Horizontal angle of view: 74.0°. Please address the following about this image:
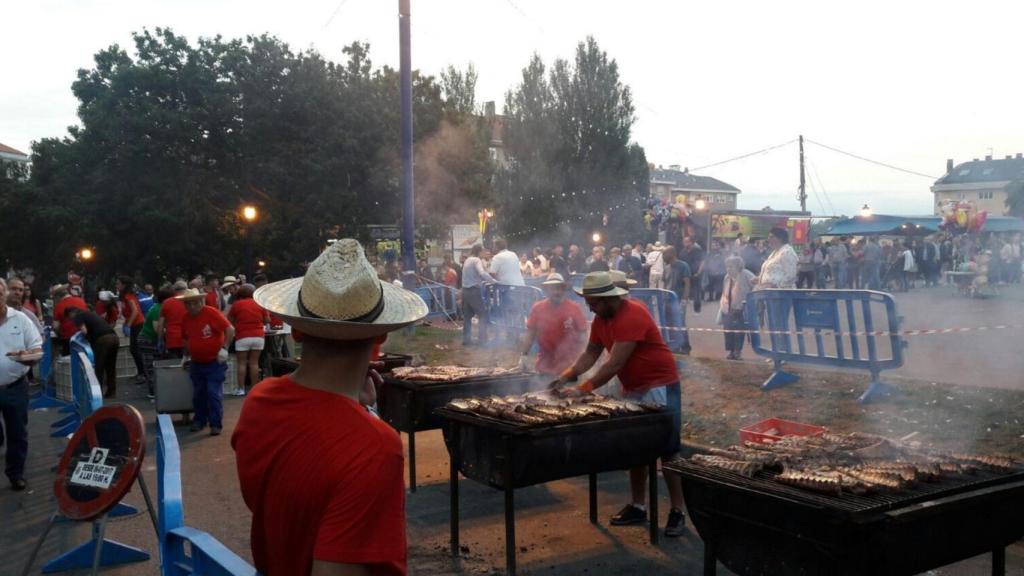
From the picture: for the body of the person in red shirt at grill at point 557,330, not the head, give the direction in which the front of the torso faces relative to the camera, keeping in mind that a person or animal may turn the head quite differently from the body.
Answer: toward the camera

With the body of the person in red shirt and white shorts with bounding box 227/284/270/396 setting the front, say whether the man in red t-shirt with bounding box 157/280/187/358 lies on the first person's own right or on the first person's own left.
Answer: on the first person's own left

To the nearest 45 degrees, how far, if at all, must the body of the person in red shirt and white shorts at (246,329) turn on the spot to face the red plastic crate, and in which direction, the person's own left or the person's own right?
approximately 135° to the person's own right

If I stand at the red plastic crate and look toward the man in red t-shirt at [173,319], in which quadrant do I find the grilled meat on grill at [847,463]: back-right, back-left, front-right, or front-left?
back-left

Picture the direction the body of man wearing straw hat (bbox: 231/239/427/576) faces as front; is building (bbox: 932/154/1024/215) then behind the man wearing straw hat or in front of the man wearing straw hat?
in front

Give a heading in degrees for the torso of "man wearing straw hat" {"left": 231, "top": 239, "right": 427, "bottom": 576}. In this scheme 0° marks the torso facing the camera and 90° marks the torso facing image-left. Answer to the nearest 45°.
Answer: approximately 225°

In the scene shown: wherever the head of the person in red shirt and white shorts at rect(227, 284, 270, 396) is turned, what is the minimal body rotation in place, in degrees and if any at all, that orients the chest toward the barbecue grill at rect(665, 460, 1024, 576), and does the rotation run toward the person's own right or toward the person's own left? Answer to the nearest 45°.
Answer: approximately 180°

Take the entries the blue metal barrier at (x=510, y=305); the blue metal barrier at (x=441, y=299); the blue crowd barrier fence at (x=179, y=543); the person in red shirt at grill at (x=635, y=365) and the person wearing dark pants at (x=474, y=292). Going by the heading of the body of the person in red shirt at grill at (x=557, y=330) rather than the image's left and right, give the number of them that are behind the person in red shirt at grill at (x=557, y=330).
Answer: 3

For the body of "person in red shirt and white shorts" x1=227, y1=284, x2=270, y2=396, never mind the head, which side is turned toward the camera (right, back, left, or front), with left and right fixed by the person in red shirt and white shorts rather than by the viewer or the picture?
back
